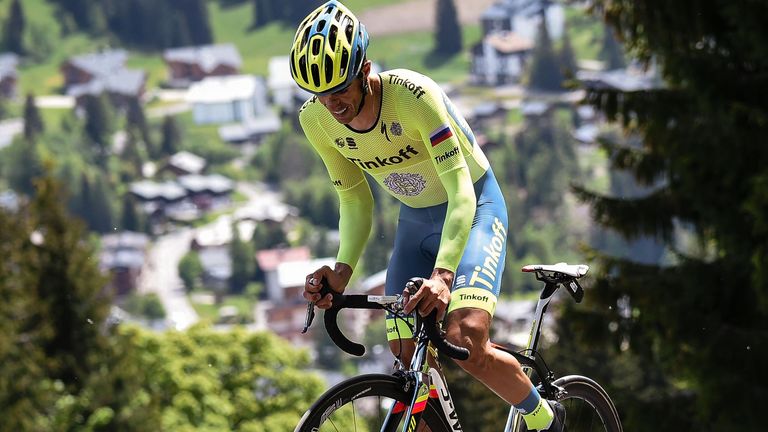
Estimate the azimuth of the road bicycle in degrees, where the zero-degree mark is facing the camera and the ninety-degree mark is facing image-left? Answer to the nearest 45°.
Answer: approximately 45°

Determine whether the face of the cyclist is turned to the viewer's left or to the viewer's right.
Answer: to the viewer's left

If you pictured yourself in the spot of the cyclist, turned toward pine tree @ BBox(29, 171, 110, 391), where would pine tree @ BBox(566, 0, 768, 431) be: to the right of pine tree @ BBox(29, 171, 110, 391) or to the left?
right

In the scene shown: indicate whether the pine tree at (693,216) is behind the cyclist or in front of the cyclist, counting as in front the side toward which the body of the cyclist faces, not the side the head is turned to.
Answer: behind

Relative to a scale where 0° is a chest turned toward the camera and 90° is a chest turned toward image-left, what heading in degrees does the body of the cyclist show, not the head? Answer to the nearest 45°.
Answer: approximately 45°

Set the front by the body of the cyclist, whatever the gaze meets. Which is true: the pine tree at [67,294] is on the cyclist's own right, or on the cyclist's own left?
on the cyclist's own right
